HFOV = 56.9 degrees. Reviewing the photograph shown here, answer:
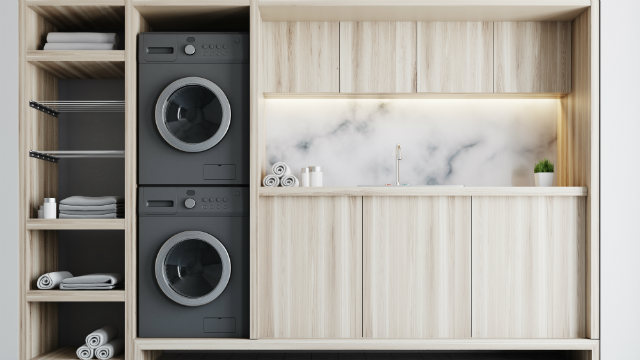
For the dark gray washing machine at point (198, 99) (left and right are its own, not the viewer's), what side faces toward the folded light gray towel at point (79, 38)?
right

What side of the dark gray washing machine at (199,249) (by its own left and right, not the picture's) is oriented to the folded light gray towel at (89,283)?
right

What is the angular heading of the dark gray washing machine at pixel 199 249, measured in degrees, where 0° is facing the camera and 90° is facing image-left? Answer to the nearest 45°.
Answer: approximately 0°

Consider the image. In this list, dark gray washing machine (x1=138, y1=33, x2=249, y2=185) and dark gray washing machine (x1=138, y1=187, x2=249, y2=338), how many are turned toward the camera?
2

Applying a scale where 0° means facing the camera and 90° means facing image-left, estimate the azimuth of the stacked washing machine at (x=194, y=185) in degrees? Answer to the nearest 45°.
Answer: approximately 0°

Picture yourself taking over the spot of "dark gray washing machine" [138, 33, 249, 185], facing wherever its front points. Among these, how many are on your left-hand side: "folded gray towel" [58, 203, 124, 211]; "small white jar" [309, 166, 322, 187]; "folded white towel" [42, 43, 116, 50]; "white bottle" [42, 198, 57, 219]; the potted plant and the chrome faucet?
3

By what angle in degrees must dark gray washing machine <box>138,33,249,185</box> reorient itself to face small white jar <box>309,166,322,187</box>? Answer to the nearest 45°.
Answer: approximately 90° to its left

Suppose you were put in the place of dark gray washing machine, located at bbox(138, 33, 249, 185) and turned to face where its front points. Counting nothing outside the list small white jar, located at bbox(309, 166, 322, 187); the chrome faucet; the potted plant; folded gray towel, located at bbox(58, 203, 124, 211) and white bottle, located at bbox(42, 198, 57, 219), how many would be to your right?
2

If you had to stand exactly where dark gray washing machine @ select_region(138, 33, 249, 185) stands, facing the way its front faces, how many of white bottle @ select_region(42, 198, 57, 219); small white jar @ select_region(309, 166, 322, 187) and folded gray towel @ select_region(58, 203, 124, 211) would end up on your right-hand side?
2

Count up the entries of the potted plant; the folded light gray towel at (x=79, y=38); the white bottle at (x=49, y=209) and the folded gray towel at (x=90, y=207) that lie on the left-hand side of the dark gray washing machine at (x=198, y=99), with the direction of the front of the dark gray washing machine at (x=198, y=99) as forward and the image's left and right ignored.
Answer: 1
